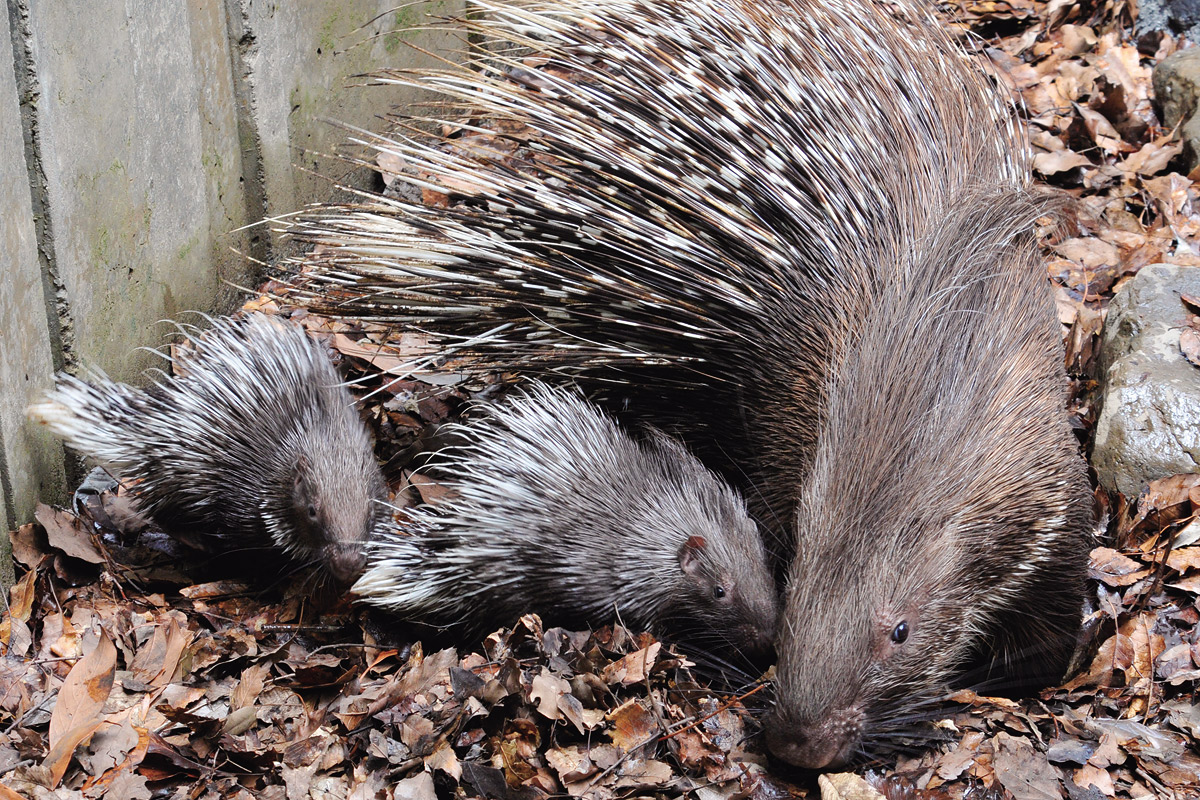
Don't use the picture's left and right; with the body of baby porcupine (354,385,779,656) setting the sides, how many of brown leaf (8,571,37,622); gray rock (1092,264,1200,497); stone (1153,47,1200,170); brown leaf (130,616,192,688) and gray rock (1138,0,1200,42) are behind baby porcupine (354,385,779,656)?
2

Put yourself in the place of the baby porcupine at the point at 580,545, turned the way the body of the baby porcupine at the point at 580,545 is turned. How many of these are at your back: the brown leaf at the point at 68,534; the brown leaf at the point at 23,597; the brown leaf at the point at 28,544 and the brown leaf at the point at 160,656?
4

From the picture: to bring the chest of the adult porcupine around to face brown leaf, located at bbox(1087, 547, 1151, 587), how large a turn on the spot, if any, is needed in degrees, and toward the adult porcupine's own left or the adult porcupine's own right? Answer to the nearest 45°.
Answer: approximately 90° to the adult porcupine's own left

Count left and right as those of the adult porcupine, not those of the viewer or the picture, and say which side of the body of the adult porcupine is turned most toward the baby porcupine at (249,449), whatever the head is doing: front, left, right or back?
right

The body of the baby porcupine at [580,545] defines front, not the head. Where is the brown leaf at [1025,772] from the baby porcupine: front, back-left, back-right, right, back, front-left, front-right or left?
front-right

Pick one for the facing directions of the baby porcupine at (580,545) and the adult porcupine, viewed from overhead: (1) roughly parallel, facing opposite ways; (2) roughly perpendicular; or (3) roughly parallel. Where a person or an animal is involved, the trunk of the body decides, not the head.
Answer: roughly perpendicular

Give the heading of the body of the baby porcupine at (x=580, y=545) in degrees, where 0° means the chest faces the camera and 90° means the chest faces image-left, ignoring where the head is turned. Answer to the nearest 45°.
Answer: approximately 270°

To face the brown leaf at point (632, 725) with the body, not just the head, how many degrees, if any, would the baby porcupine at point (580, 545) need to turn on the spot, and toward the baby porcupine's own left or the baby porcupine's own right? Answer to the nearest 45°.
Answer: approximately 90° to the baby porcupine's own right

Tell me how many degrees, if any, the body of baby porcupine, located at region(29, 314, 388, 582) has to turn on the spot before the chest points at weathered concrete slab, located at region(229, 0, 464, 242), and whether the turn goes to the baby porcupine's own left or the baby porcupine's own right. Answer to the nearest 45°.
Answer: approximately 135° to the baby porcupine's own left

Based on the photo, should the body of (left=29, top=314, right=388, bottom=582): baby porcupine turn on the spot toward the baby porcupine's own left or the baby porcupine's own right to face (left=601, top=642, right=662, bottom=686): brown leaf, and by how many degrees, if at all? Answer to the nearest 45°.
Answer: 0° — it already faces it

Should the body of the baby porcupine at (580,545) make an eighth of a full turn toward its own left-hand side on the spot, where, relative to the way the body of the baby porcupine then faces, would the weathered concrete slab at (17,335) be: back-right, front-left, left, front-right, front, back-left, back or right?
back-left
